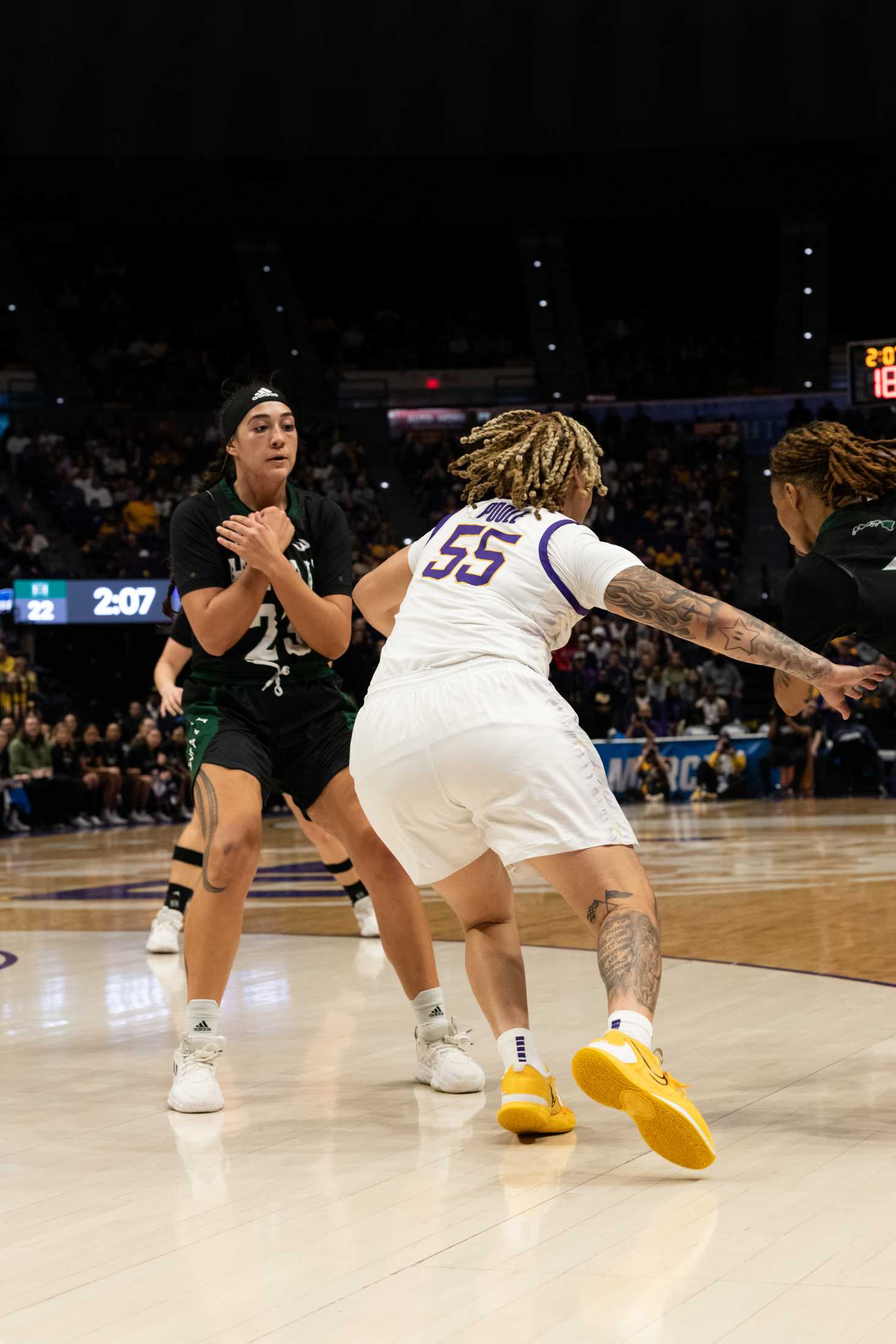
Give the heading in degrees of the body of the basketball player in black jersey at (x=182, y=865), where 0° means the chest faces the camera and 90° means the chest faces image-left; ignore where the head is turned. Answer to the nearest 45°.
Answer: approximately 0°

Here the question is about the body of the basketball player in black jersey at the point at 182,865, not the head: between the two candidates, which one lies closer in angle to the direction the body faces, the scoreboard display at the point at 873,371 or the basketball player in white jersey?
the basketball player in white jersey

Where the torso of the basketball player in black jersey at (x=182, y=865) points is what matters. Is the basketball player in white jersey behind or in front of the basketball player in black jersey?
in front

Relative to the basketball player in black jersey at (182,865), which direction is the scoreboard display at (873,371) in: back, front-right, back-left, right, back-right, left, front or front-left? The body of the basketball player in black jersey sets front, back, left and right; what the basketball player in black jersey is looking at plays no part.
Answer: back-left
